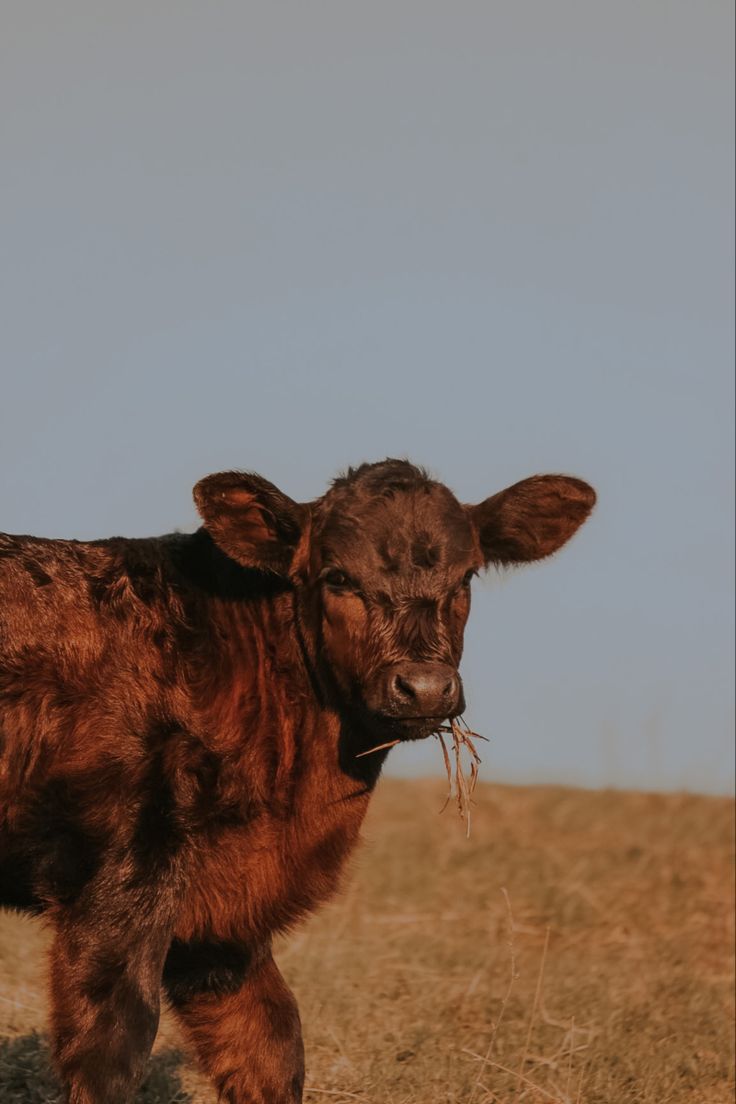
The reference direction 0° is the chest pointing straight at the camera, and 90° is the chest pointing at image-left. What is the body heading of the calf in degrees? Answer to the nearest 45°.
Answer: approximately 315°
